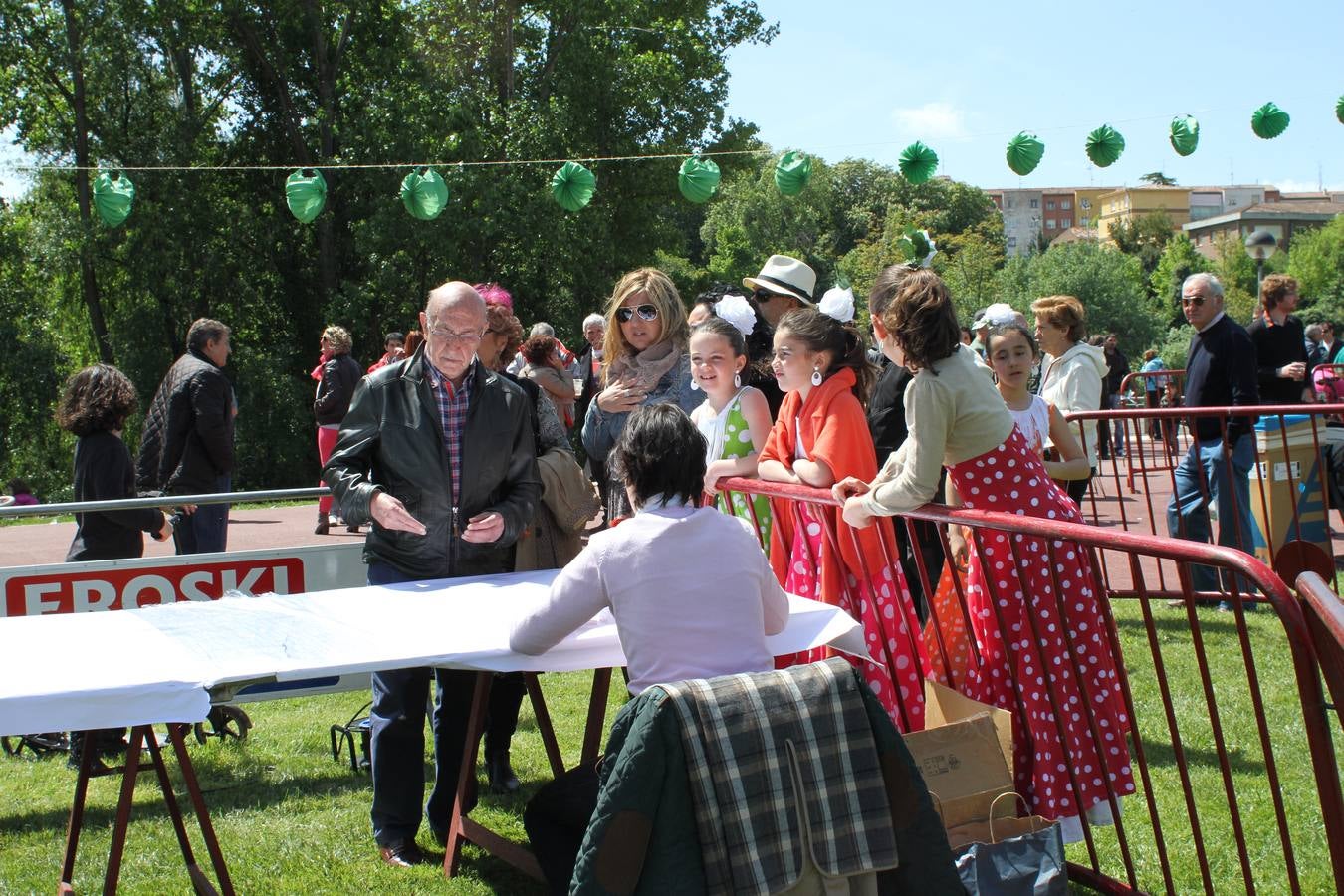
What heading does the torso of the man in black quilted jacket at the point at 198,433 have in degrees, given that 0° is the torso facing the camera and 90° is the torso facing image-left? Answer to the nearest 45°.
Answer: approximately 225°

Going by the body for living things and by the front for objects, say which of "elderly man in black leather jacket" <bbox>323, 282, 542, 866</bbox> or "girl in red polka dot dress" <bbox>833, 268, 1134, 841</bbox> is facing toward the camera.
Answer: the elderly man in black leather jacket

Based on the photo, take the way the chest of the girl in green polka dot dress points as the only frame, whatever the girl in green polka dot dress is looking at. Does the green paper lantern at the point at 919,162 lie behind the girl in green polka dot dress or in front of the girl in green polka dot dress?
behind

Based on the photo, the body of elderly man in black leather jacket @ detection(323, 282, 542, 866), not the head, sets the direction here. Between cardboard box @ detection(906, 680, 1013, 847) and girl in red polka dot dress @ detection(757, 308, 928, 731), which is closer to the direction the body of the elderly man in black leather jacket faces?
the cardboard box

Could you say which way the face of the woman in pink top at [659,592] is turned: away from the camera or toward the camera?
away from the camera

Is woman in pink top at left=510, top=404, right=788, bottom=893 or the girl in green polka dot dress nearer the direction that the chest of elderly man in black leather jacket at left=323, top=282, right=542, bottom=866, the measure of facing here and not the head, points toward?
the woman in pink top

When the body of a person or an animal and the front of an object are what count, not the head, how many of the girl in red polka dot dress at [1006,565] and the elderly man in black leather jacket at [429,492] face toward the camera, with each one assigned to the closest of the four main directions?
1

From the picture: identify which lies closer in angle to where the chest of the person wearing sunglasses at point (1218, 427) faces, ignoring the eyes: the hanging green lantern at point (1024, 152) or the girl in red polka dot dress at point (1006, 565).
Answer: the girl in red polka dot dress

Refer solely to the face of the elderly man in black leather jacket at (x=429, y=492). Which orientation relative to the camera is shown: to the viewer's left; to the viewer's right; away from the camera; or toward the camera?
toward the camera

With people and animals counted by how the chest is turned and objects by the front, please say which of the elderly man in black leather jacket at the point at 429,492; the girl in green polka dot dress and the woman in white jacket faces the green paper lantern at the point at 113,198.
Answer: the woman in white jacket

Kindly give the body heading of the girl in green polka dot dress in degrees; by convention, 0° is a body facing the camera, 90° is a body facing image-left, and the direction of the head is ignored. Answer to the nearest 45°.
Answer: approximately 45°

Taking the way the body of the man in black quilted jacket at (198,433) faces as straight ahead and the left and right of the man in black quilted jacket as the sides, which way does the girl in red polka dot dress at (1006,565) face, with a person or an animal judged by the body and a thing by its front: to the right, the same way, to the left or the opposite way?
to the left

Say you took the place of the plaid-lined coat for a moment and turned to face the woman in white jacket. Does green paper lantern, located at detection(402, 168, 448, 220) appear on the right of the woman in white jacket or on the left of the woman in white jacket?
left

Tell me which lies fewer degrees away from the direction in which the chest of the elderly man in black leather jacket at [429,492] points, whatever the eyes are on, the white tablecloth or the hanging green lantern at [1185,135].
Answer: the white tablecloth
